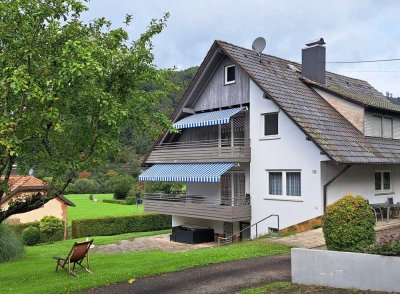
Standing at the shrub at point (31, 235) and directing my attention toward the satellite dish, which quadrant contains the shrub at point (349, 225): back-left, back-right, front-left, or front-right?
front-right

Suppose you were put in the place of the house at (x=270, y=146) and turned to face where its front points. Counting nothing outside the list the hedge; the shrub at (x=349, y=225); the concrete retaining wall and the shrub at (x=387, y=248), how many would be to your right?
1

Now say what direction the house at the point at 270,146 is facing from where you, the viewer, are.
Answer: facing the viewer and to the left of the viewer

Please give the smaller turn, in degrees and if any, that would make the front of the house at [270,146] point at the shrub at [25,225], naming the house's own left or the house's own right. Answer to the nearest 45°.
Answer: approximately 45° to the house's own right

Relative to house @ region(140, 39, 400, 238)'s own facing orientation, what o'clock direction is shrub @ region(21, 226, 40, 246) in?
The shrub is roughly at 2 o'clock from the house.

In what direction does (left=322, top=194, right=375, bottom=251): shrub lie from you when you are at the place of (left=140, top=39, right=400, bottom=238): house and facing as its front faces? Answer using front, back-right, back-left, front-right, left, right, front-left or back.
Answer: front-left

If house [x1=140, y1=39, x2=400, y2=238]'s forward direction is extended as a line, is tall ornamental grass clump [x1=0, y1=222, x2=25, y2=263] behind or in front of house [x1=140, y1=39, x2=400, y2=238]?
in front

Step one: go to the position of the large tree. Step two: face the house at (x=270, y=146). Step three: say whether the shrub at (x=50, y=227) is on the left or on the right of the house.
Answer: left

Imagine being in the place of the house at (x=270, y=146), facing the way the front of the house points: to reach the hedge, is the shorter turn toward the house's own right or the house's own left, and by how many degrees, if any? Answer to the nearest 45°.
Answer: approximately 90° to the house's own right

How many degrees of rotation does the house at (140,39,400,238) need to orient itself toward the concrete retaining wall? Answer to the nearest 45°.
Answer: approximately 45° to its left

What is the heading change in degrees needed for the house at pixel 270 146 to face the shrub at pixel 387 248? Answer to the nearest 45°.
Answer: approximately 45° to its left
